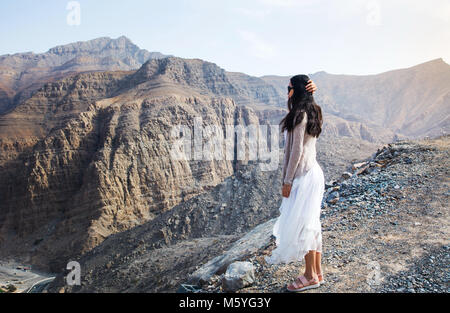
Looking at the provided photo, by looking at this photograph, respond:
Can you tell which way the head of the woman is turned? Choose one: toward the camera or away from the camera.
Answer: away from the camera

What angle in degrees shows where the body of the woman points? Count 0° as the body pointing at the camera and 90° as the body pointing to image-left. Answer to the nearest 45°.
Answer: approximately 90°
